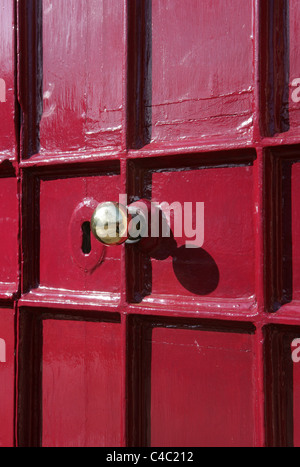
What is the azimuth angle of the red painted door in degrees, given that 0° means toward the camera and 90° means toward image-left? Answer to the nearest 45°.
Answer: approximately 45°
